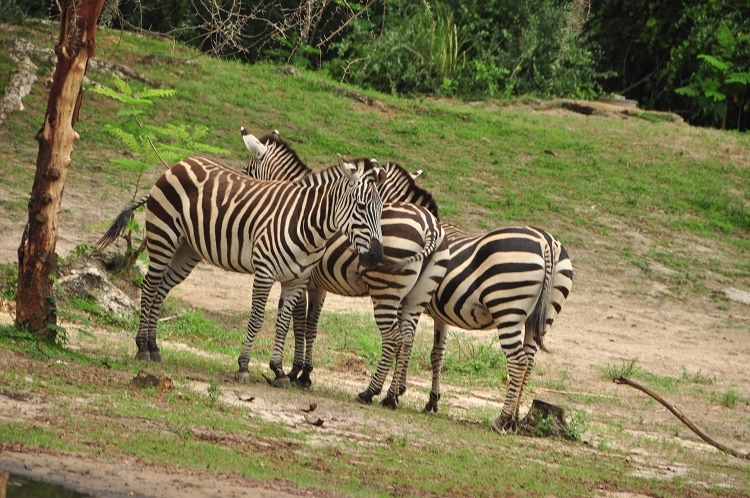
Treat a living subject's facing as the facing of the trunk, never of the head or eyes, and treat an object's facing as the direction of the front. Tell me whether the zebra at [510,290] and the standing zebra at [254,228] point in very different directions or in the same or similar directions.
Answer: very different directions

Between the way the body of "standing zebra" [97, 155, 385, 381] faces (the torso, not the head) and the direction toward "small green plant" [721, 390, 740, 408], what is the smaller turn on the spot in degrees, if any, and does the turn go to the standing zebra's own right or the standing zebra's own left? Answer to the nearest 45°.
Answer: approximately 45° to the standing zebra's own left

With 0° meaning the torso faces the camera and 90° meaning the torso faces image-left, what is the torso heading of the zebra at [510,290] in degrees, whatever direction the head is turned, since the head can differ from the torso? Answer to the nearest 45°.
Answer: approximately 135°

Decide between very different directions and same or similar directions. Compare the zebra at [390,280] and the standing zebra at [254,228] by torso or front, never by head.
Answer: very different directions

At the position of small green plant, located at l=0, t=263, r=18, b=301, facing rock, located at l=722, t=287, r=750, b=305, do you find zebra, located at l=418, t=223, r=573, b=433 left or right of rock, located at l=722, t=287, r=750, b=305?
right

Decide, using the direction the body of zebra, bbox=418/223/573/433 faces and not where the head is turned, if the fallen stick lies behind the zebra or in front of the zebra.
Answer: behind

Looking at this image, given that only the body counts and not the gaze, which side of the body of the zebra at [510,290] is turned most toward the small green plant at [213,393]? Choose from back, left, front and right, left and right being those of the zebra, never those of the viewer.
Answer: left

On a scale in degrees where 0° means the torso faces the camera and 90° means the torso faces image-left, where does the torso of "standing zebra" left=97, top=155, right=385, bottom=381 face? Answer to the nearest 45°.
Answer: approximately 315°
